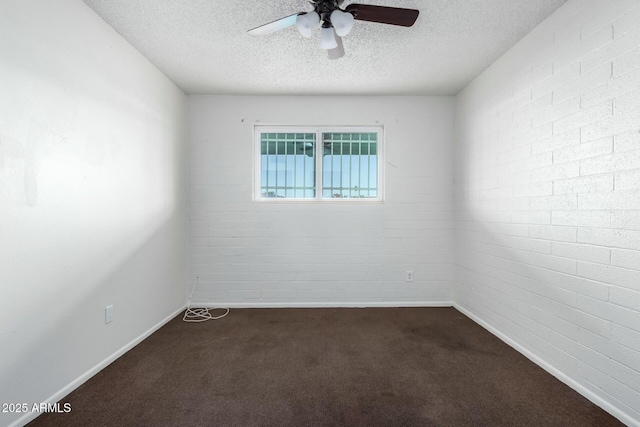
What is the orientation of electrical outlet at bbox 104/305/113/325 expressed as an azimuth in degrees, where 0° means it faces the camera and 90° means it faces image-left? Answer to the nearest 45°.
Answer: approximately 315°

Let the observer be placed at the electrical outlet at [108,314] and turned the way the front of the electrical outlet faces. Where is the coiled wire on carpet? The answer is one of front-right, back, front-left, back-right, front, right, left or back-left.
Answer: left
